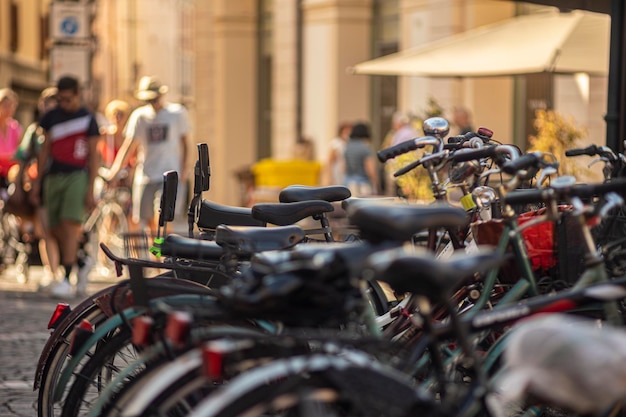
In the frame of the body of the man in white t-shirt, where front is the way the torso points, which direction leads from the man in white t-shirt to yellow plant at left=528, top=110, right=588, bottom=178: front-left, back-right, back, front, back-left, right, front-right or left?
left

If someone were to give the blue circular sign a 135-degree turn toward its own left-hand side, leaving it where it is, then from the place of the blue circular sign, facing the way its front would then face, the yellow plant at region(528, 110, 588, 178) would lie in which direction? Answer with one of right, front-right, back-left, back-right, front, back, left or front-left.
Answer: right

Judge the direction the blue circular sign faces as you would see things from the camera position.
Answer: facing the viewer

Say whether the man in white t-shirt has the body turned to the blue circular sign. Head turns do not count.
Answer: no

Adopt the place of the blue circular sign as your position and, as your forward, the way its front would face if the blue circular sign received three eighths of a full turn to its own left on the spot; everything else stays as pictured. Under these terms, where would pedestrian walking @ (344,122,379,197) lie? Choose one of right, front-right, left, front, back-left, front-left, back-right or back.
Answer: front-right

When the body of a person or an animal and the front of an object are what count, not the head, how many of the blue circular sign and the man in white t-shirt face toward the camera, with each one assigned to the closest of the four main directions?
2

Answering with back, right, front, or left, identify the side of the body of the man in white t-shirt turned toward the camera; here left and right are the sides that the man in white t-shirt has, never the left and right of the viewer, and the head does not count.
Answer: front

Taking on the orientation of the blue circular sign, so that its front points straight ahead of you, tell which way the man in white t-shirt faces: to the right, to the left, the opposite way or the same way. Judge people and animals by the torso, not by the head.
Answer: the same way

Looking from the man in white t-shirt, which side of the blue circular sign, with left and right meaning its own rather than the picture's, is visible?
front

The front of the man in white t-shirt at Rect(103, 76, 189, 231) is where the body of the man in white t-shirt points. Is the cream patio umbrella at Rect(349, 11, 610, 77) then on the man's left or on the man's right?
on the man's left

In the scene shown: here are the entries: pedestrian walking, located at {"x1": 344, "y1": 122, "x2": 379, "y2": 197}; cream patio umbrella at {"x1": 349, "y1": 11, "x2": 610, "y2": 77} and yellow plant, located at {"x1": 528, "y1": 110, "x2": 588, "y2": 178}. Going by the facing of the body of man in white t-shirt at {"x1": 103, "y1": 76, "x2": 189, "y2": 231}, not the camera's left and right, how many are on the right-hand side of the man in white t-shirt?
0

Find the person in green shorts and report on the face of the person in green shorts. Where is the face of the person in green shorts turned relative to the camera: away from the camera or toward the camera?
toward the camera
